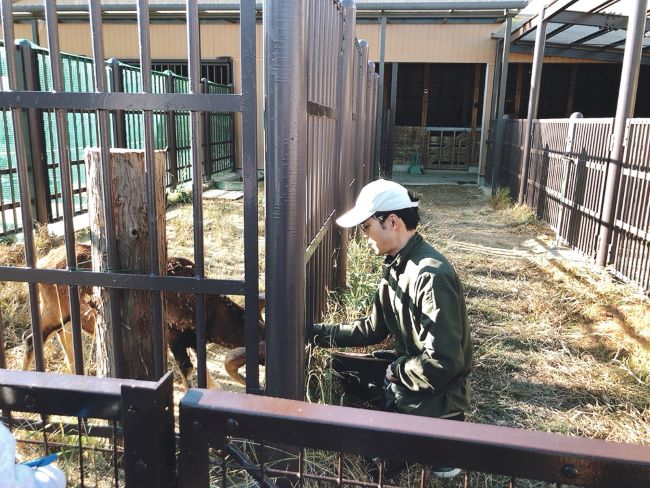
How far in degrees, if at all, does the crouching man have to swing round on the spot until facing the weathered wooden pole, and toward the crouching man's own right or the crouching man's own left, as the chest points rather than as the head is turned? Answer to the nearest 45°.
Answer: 0° — they already face it

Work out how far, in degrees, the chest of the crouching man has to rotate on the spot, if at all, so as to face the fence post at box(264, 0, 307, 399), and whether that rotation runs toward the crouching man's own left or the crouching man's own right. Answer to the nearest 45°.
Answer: approximately 45° to the crouching man's own left

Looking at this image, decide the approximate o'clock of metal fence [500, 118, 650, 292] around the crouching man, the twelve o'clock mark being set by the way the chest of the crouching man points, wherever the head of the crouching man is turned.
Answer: The metal fence is roughly at 4 o'clock from the crouching man.

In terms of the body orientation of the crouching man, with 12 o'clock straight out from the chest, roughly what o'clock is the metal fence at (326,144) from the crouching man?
The metal fence is roughly at 2 o'clock from the crouching man.

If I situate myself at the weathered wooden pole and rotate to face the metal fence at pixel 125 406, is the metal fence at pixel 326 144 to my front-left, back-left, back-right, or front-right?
back-left

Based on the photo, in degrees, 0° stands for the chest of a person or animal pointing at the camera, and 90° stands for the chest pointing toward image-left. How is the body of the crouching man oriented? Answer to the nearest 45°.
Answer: approximately 90°

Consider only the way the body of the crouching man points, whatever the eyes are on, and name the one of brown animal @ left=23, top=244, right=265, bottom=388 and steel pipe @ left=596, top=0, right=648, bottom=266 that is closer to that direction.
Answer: the brown animal

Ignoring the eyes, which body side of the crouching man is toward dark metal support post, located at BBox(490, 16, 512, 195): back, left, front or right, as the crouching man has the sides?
right

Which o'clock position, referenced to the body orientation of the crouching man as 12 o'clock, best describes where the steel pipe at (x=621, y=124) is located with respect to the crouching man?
The steel pipe is roughly at 4 o'clock from the crouching man.

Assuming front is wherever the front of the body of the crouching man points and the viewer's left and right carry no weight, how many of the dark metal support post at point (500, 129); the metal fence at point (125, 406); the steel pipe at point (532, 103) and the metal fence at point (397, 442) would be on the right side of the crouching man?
2

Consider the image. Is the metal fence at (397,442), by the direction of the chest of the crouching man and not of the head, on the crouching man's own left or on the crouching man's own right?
on the crouching man's own left

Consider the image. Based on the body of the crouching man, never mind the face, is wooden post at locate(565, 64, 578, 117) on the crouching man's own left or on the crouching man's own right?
on the crouching man's own right
